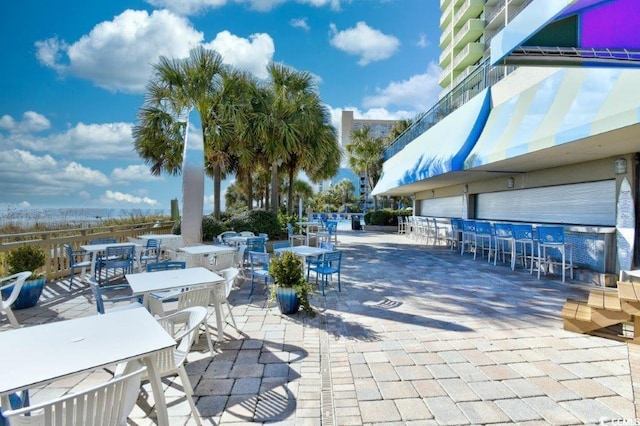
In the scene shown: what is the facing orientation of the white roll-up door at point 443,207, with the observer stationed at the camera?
facing the viewer and to the left of the viewer

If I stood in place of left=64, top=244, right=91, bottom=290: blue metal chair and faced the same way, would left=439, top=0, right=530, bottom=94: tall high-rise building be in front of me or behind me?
in front

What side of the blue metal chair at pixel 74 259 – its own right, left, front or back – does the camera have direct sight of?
right

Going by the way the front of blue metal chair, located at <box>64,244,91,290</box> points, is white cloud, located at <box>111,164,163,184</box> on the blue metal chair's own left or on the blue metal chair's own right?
on the blue metal chair's own left

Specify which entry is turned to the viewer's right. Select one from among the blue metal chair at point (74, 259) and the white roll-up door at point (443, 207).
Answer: the blue metal chair

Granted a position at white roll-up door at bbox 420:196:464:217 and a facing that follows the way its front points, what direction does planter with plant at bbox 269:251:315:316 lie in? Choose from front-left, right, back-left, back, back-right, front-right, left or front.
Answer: front-left

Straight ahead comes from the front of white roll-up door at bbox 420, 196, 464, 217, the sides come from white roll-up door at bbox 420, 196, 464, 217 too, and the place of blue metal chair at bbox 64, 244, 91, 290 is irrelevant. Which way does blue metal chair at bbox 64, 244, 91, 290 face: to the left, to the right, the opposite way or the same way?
the opposite way

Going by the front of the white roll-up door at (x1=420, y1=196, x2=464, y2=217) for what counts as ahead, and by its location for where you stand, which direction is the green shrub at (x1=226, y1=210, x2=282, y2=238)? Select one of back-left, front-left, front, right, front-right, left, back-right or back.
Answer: front

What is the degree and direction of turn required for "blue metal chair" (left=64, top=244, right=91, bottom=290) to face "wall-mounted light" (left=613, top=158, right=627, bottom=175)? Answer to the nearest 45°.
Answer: approximately 45° to its right

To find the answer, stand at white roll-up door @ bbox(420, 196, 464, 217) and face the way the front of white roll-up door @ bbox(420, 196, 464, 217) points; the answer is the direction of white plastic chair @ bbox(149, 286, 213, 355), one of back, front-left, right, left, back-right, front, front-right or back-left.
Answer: front-left

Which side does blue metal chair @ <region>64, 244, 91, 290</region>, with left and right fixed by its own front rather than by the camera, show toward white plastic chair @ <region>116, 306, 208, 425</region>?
right

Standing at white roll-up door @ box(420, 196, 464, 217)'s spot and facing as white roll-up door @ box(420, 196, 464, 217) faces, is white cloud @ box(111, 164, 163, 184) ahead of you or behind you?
ahead

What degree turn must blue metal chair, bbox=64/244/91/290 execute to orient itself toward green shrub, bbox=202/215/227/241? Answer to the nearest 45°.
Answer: approximately 45° to its left

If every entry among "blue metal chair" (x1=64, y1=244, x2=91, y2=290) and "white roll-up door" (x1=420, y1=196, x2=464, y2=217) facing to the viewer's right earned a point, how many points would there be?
1
